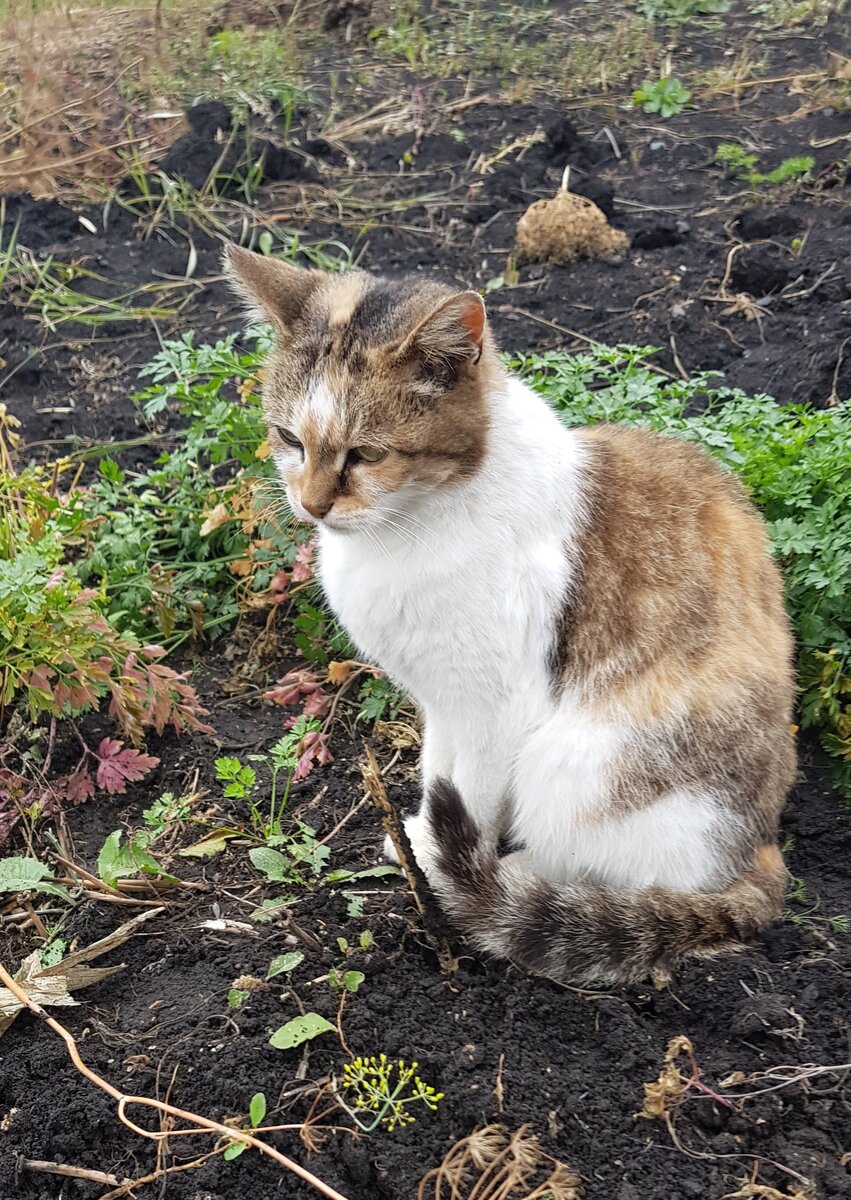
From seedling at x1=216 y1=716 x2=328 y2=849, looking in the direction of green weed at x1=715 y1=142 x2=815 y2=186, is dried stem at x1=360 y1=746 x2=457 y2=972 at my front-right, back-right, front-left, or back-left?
back-right

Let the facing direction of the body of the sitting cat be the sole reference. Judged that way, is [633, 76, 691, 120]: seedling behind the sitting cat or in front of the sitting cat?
behind

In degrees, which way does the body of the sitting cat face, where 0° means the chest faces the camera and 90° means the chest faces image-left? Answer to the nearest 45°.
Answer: approximately 45°

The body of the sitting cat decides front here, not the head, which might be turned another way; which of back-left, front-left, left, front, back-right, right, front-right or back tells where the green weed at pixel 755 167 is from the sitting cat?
back-right

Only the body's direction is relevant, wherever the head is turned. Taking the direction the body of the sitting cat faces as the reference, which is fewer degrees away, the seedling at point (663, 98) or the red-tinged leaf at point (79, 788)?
the red-tinged leaf

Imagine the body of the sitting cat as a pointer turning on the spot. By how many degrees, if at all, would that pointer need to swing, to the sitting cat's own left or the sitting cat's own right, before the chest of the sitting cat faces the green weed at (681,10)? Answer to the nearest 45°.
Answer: approximately 135° to the sitting cat's own right

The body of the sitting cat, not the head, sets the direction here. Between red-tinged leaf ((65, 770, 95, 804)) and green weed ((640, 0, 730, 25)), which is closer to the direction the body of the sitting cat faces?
the red-tinged leaf
